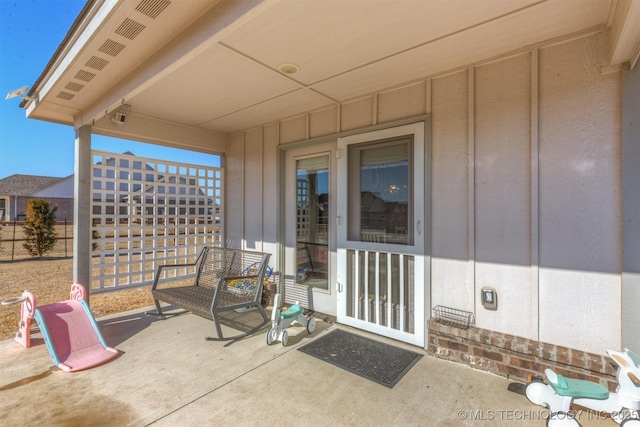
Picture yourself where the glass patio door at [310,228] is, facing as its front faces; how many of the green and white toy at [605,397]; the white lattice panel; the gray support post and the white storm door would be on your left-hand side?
2

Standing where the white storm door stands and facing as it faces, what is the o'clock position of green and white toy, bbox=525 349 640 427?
The green and white toy is roughly at 9 o'clock from the white storm door.

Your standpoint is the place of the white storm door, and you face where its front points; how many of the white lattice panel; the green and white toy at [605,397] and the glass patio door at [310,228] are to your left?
1

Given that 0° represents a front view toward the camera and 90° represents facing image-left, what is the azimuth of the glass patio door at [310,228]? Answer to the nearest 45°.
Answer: approximately 45°

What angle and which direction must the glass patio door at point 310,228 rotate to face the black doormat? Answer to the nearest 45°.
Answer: approximately 45° to its left

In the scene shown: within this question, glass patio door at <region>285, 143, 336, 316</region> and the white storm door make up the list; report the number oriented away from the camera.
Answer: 0

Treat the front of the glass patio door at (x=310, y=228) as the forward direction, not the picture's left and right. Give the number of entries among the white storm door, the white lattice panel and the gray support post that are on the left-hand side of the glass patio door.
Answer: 1

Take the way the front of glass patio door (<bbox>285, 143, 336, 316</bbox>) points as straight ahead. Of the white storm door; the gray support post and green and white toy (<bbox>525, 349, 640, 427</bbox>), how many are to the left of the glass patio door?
2

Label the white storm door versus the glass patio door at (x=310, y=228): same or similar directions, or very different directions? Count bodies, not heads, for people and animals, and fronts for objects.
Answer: same or similar directions

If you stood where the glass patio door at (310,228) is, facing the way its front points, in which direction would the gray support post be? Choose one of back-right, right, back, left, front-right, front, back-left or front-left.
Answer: front-right

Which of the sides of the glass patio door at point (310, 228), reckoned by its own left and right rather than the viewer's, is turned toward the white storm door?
left

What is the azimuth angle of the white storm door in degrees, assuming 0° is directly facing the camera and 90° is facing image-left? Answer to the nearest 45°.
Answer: approximately 45°
